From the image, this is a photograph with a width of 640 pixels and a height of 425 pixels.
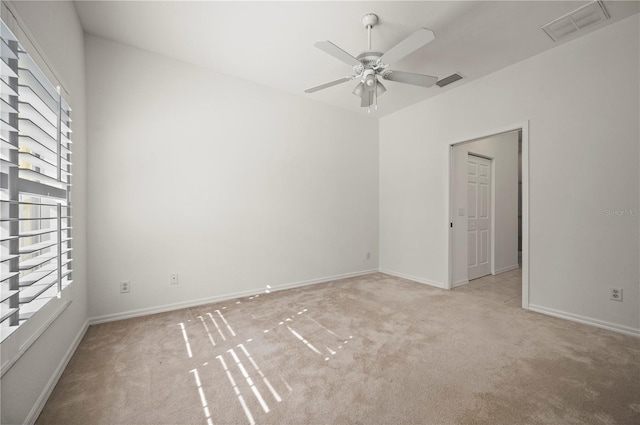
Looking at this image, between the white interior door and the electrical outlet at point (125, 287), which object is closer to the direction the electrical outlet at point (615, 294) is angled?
the electrical outlet

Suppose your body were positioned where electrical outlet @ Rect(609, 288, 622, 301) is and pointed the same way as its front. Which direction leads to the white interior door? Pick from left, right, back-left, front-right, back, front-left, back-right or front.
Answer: back-right

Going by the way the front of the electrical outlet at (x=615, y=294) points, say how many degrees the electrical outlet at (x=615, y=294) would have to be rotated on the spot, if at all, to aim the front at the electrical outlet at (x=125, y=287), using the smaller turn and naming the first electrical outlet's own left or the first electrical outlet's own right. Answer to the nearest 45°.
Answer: approximately 45° to the first electrical outlet's own right

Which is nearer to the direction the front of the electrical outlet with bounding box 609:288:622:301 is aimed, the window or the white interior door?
the window

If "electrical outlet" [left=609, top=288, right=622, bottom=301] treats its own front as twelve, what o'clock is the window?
The window is roughly at 1 o'clock from the electrical outlet.
